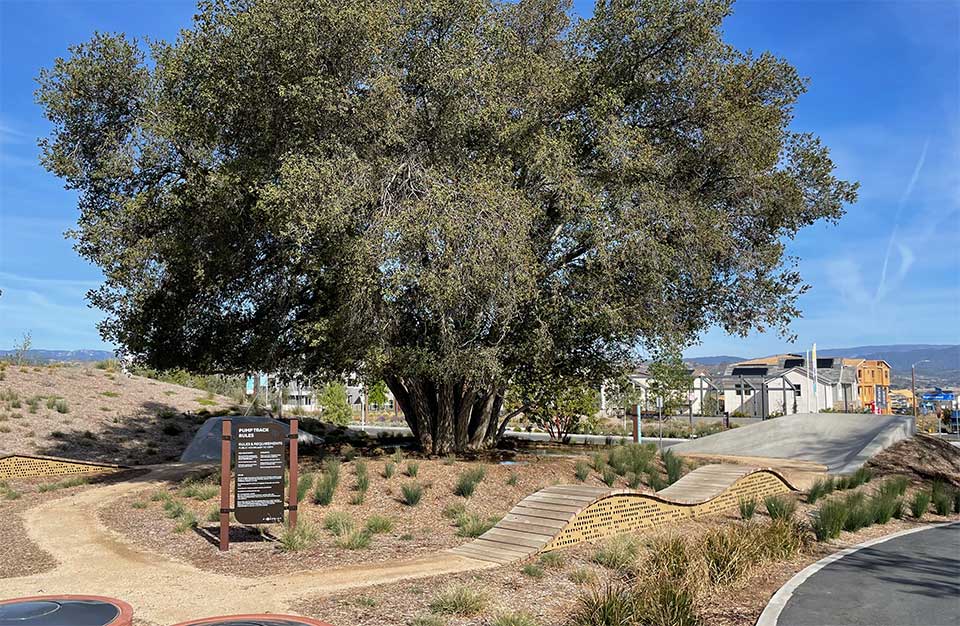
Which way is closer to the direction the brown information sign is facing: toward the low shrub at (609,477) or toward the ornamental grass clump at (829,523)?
the ornamental grass clump

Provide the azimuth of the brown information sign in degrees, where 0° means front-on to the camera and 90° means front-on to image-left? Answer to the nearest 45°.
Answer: approximately 0°

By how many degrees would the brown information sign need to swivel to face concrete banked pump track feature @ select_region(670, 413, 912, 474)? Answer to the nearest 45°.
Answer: approximately 135° to its left

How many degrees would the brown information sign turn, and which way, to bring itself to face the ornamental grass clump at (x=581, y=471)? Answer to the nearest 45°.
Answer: approximately 135° to its left

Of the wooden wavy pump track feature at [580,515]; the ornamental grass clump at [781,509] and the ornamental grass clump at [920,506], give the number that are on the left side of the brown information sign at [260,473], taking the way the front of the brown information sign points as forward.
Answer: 3

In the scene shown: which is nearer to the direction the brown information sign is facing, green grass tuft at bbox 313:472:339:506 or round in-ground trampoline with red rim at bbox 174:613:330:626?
the round in-ground trampoline with red rim

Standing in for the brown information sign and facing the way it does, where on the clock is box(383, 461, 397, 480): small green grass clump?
The small green grass clump is roughly at 7 o'clock from the brown information sign.

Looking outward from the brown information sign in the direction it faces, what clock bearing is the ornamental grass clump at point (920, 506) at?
The ornamental grass clump is roughly at 9 o'clock from the brown information sign.

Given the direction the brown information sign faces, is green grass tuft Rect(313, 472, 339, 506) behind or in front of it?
behind

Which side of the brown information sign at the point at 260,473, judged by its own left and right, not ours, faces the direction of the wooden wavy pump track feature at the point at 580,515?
left

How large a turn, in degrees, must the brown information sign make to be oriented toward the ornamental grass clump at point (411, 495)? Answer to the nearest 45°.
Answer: approximately 135° to its left

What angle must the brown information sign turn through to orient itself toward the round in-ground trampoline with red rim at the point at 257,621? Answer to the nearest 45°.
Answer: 0° — it already faces it
